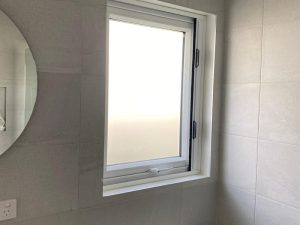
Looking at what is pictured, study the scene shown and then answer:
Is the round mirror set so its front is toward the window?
no

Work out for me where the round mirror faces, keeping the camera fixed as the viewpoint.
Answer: facing the viewer
